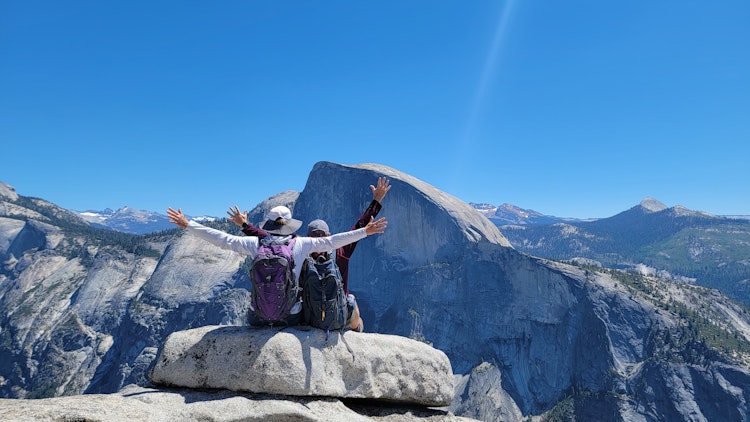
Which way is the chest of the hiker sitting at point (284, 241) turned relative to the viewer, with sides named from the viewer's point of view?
facing away from the viewer
